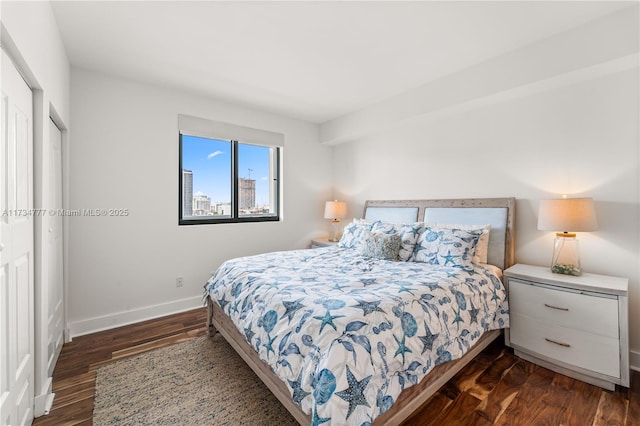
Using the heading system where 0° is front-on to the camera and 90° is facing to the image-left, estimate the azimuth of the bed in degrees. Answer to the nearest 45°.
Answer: approximately 45°

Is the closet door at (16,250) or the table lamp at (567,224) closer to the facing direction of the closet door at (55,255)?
the table lamp

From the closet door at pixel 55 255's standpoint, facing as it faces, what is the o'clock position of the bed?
The bed is roughly at 2 o'clock from the closet door.

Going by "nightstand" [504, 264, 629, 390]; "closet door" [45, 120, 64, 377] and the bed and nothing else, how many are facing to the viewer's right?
1

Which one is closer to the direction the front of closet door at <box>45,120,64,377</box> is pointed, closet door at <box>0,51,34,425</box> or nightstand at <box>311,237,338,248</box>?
the nightstand

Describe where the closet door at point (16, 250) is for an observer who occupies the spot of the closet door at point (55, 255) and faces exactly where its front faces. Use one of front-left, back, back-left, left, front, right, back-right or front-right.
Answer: right

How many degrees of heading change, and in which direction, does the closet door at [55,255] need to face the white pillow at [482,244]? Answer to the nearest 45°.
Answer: approximately 45° to its right

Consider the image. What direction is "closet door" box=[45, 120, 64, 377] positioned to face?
to the viewer's right

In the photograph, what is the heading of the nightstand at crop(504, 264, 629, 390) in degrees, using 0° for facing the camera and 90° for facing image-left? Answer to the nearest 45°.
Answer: approximately 45°

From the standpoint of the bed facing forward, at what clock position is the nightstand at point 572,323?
The nightstand is roughly at 7 o'clock from the bed.

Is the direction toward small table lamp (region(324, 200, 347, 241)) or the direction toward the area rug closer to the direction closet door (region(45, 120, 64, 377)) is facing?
the small table lamp

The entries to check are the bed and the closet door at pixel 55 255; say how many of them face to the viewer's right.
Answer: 1
